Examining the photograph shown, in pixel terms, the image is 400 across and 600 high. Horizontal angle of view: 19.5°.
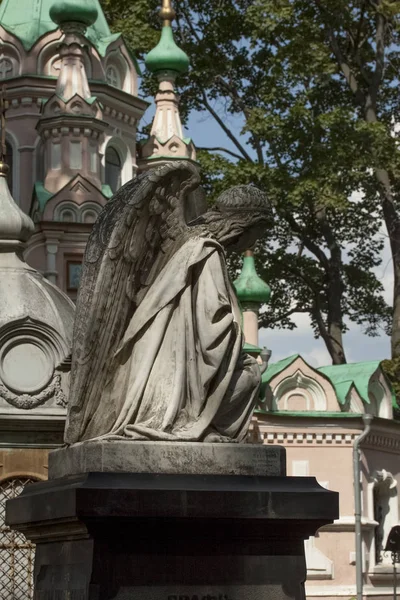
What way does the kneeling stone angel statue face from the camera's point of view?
to the viewer's right

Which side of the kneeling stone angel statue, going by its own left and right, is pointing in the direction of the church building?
left

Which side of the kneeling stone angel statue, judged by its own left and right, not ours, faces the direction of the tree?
left
